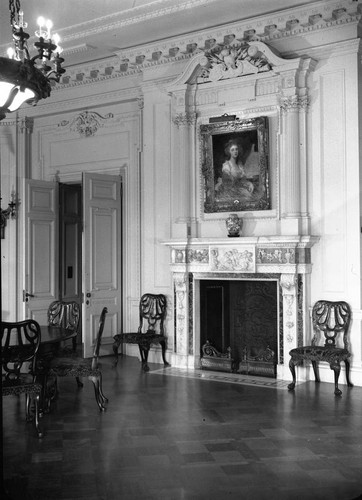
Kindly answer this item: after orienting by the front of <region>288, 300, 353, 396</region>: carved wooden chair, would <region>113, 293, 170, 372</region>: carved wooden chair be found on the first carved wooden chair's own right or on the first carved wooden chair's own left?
on the first carved wooden chair's own right

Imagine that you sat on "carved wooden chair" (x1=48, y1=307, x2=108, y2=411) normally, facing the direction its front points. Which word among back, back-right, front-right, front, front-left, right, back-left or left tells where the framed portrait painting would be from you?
back-right

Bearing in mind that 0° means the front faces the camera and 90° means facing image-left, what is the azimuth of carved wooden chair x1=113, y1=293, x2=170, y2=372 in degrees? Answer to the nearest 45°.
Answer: approximately 45°

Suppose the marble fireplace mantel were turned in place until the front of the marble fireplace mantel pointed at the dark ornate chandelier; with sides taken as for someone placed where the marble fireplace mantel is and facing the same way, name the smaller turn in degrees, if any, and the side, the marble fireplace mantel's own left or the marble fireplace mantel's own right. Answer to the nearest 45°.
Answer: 0° — it already faces it

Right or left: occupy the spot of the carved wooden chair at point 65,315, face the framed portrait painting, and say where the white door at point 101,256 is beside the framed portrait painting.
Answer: left

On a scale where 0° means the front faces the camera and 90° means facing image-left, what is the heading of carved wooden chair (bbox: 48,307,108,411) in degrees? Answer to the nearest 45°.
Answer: approximately 90°

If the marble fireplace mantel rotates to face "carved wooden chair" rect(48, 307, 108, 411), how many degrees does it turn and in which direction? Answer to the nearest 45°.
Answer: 0° — it already faces it

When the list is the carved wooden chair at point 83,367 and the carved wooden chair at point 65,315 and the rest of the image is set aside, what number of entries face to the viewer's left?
1

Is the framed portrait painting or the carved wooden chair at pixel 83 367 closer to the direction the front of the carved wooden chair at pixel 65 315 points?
the carved wooden chair
